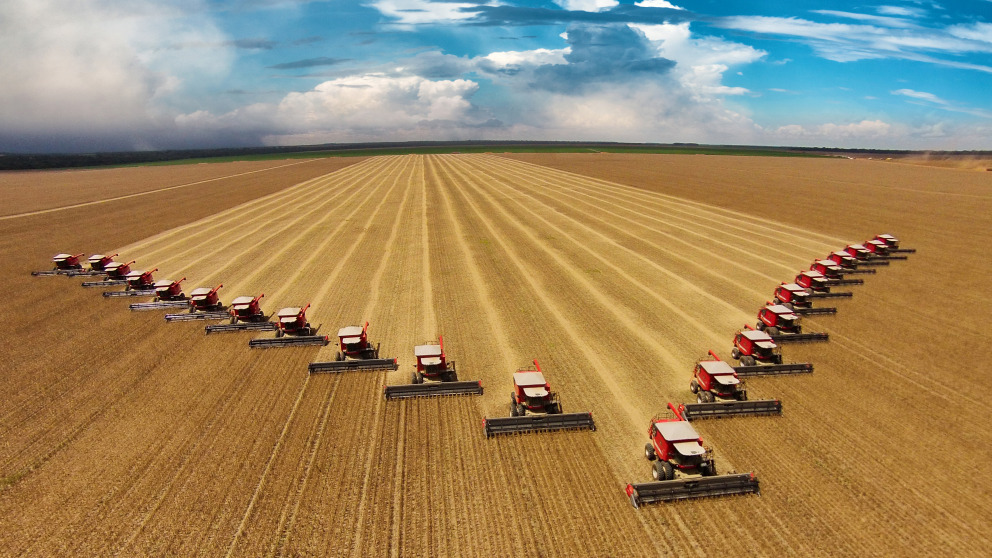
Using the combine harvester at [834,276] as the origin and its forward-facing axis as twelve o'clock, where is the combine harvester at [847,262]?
the combine harvester at [847,262] is roughly at 8 o'clock from the combine harvester at [834,276].

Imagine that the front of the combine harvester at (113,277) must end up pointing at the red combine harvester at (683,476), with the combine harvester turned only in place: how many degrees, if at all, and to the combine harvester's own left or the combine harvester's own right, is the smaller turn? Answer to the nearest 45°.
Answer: approximately 45° to the combine harvester's own left

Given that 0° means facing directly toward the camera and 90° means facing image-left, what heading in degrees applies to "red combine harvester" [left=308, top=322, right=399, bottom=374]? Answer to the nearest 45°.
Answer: approximately 0°

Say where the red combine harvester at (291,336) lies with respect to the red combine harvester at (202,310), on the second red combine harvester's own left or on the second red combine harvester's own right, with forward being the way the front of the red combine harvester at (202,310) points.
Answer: on the second red combine harvester's own left

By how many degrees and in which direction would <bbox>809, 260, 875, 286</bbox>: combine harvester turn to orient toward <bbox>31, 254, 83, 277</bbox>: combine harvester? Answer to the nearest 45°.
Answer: approximately 90° to its right

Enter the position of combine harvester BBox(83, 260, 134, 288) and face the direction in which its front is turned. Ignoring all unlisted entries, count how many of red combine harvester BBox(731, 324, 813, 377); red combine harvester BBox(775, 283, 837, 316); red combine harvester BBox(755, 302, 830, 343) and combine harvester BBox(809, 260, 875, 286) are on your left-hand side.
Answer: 4

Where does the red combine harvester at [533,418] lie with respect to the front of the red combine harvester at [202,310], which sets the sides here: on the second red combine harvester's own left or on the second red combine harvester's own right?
on the second red combine harvester's own left

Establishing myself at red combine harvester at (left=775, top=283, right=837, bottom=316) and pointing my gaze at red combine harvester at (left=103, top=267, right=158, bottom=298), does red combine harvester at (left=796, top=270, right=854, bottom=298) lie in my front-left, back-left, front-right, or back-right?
back-right

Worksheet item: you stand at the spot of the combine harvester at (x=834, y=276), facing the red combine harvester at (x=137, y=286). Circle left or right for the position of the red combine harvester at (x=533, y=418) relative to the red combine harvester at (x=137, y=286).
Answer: left

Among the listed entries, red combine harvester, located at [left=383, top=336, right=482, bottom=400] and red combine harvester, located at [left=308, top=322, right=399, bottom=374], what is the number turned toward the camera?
2

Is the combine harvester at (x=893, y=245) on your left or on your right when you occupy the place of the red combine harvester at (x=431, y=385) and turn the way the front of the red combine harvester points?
on your left

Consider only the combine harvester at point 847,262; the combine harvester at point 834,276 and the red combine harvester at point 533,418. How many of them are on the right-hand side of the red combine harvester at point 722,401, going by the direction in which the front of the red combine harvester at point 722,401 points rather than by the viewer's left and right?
1

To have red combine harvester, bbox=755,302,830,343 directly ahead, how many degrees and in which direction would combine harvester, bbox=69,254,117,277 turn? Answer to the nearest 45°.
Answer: approximately 90° to its left

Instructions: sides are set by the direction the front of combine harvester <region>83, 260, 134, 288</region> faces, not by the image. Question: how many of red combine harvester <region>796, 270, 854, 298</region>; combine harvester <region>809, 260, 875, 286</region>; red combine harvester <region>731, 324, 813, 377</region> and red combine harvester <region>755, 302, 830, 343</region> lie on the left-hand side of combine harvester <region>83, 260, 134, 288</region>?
4

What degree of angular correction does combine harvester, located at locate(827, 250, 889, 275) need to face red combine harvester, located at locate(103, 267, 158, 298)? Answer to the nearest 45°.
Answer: approximately 90° to its right

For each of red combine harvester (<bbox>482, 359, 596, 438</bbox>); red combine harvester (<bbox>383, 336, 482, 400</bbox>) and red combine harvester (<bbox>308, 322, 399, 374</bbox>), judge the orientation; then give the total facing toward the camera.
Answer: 3
